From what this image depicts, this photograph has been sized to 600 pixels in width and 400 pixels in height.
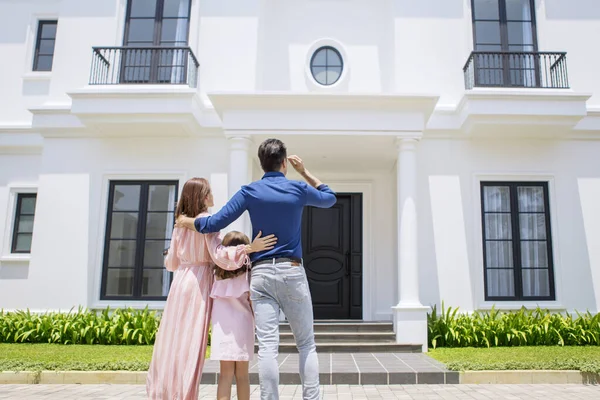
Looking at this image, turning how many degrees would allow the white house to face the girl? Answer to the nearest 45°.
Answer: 0° — it already faces them

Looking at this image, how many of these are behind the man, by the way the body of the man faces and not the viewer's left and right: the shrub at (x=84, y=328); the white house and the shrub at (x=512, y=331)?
0

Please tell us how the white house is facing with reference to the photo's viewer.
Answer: facing the viewer

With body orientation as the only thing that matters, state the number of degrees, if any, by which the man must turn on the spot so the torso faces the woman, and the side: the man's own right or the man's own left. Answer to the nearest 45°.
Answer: approximately 45° to the man's own left

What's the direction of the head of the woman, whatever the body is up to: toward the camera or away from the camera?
away from the camera

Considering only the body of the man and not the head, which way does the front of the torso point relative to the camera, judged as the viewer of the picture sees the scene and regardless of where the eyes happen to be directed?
away from the camera

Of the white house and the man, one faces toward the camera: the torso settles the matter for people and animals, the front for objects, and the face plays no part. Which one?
the white house

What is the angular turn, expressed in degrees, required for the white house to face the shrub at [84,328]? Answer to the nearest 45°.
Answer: approximately 90° to its right

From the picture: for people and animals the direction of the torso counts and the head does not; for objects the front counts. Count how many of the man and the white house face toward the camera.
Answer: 1

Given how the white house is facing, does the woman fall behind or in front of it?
in front

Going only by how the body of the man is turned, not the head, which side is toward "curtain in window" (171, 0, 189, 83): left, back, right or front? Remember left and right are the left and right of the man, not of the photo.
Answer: front

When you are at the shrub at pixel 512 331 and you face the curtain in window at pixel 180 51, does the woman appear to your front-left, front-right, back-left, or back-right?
front-left

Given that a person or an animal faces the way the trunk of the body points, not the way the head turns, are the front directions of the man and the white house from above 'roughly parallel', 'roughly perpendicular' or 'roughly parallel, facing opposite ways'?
roughly parallel, facing opposite ways

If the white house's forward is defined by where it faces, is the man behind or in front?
in front
